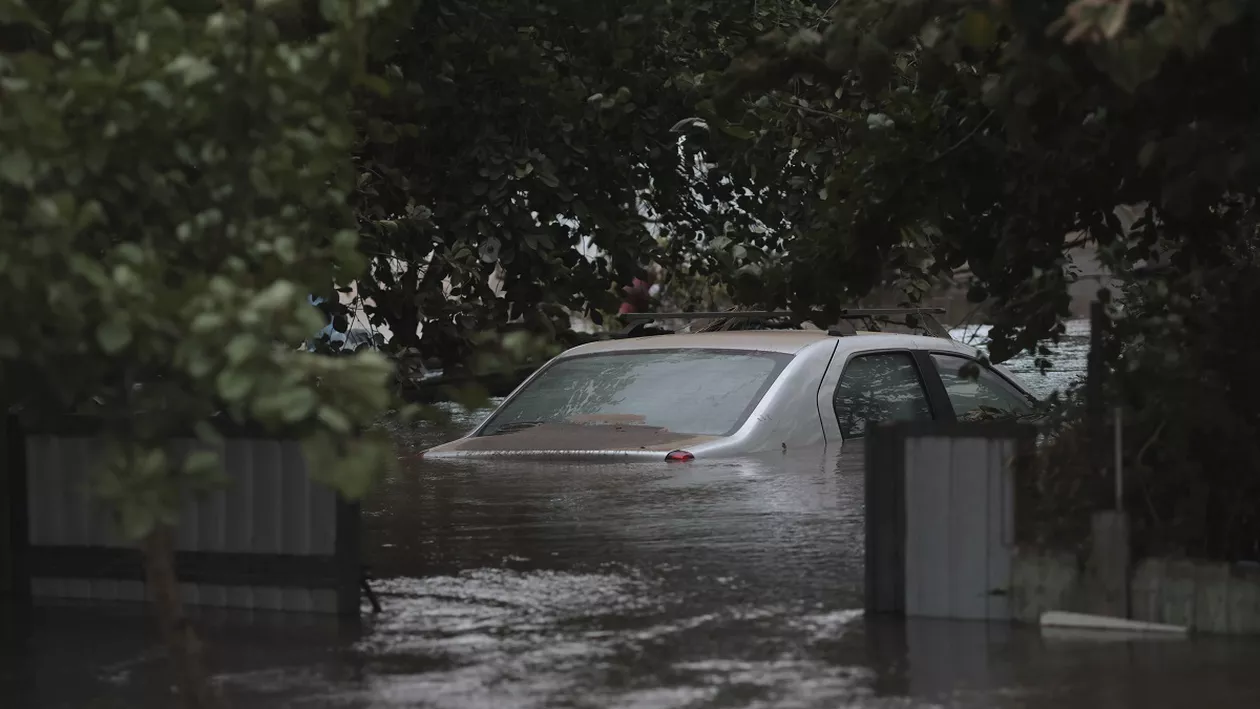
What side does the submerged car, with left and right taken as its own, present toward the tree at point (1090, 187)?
right

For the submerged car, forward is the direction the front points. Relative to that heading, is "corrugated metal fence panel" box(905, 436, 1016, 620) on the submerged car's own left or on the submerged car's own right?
on the submerged car's own right

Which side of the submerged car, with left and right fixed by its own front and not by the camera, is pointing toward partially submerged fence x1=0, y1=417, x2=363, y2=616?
back

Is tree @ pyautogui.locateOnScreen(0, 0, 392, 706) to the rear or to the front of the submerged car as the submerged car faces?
to the rear
